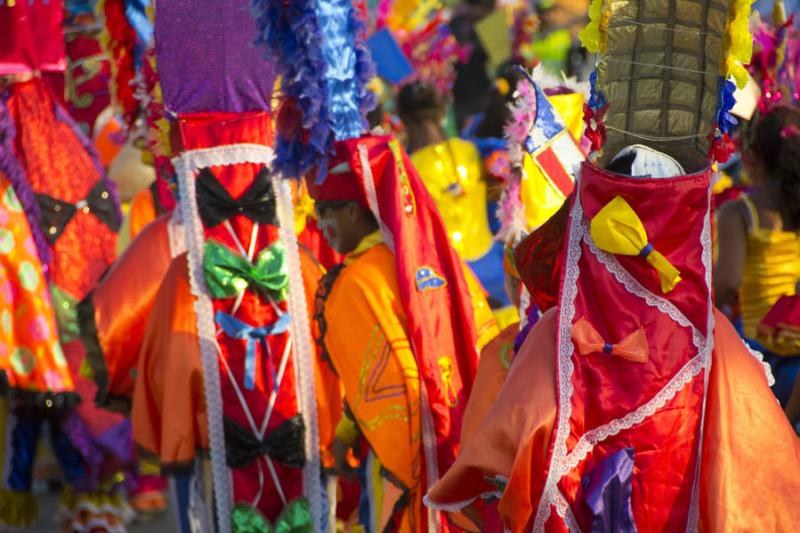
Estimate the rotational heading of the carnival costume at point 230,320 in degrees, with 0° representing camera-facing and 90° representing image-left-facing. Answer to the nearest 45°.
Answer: approximately 180°

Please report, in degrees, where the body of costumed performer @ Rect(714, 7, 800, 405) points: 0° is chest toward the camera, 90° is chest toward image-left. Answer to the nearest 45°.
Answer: approximately 180°

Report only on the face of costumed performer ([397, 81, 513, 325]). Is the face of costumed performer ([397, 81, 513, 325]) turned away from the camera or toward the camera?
away from the camera

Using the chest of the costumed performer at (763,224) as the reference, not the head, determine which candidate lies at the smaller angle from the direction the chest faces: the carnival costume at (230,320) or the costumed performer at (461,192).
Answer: the costumed performer

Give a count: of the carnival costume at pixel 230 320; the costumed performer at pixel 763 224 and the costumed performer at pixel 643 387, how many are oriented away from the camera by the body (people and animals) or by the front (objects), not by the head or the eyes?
3

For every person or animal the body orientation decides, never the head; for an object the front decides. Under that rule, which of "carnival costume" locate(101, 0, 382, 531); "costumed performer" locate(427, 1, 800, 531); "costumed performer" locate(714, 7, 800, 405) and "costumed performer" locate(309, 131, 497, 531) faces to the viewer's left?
"costumed performer" locate(309, 131, 497, 531)

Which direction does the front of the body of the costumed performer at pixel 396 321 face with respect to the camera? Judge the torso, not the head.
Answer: to the viewer's left

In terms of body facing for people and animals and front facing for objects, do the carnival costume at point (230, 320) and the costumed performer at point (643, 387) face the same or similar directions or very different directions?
same or similar directions

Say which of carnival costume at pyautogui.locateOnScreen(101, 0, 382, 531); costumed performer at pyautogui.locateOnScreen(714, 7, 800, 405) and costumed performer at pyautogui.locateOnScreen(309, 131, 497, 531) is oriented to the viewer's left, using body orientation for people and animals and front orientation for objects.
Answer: costumed performer at pyautogui.locateOnScreen(309, 131, 497, 531)

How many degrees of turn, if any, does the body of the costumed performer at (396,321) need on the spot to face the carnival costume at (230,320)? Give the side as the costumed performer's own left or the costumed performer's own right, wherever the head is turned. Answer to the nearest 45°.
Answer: approximately 45° to the costumed performer's own right

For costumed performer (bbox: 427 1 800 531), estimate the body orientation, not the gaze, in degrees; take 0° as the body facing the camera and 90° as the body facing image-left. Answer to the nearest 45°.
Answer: approximately 180°

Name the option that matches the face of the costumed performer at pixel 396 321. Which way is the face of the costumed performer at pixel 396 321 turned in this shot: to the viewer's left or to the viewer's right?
to the viewer's left

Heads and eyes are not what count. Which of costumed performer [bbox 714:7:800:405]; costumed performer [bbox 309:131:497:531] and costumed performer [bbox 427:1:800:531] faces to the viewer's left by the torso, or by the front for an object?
costumed performer [bbox 309:131:497:531]

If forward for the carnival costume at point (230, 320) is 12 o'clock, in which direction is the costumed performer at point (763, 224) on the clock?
The costumed performer is roughly at 3 o'clock from the carnival costume.
